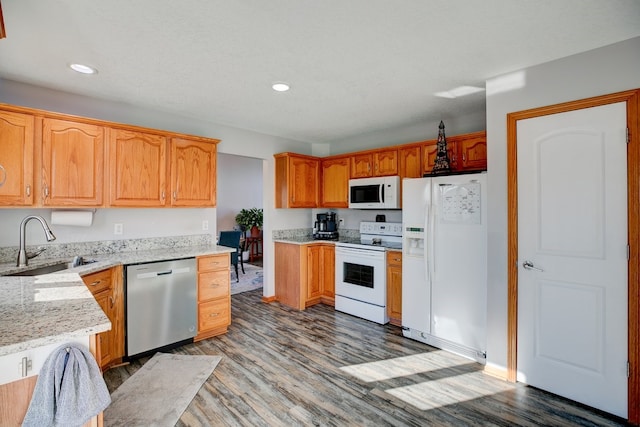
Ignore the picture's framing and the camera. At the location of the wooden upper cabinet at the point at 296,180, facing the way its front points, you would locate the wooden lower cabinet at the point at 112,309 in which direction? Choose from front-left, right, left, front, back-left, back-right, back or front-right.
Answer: right

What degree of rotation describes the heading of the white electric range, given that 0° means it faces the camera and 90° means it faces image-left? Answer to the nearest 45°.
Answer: approximately 45°

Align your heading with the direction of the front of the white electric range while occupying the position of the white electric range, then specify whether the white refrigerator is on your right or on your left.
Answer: on your left

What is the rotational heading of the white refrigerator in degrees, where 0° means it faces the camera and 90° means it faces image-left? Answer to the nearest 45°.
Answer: approximately 45°

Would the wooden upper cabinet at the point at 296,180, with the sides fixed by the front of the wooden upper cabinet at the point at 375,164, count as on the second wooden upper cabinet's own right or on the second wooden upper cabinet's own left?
on the second wooden upper cabinet's own right

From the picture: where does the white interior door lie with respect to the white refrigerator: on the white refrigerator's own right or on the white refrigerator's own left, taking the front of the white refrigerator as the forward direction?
on the white refrigerator's own left

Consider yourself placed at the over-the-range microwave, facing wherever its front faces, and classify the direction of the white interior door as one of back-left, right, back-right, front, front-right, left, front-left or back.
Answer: left

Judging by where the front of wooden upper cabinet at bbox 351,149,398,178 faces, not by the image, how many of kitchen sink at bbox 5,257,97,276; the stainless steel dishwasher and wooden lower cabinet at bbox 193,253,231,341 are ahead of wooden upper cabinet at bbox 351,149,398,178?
3

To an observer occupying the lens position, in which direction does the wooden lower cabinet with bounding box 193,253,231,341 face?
facing the viewer and to the right of the viewer

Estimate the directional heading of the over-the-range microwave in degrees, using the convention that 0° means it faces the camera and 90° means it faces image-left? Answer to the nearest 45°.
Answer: approximately 45°
